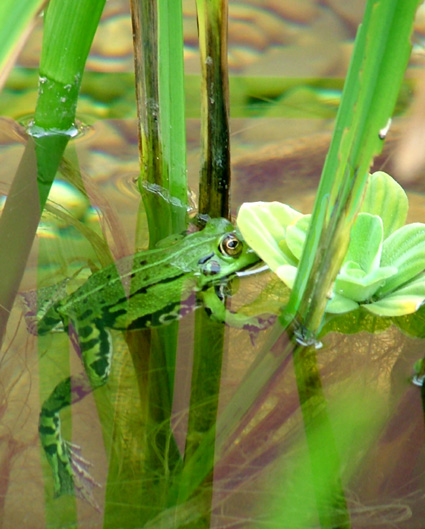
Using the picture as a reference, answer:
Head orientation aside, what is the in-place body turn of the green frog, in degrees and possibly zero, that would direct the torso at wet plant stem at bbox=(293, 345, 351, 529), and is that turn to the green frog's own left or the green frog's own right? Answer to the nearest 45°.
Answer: approximately 45° to the green frog's own right

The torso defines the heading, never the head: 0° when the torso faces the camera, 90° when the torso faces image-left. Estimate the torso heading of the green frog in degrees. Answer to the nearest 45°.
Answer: approximately 270°

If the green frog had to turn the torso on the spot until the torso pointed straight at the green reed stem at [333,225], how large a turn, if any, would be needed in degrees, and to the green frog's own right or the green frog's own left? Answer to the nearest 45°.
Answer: approximately 45° to the green frog's own right
